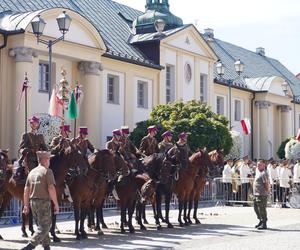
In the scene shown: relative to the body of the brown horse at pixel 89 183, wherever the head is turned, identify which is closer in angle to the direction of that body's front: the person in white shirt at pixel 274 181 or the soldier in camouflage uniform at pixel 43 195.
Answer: the soldier in camouflage uniform

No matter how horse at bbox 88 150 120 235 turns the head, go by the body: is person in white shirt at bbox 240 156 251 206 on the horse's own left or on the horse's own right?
on the horse's own left

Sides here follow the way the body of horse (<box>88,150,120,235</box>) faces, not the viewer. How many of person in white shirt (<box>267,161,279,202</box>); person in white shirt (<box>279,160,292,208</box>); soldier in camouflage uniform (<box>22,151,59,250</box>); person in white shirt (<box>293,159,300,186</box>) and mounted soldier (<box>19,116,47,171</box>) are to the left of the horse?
3

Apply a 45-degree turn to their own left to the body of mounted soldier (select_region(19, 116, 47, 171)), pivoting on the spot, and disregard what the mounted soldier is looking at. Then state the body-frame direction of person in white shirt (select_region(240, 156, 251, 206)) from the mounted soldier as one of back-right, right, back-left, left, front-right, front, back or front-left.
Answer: left

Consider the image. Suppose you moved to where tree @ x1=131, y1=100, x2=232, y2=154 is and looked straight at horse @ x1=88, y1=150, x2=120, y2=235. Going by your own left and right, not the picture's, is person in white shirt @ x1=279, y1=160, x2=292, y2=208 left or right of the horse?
left

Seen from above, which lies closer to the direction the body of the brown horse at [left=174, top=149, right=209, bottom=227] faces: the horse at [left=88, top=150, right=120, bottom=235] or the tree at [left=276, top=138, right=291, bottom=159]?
the horse

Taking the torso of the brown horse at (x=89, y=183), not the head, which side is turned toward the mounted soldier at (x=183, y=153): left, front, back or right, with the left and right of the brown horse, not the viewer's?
left

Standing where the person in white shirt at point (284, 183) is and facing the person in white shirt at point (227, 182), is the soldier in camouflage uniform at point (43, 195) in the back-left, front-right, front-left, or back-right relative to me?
front-left

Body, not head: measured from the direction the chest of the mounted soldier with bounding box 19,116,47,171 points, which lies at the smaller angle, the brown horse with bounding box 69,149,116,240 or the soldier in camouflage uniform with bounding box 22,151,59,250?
the soldier in camouflage uniform

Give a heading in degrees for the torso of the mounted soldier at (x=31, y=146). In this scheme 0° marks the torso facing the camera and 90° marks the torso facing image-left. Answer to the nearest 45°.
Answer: approximately 0°
